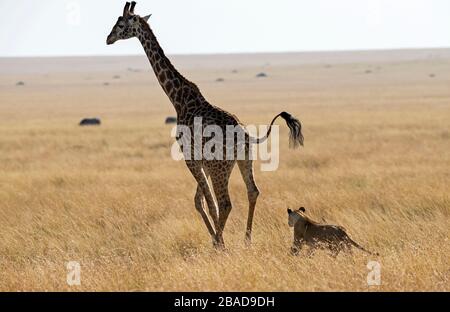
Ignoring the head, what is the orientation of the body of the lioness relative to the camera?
to the viewer's left

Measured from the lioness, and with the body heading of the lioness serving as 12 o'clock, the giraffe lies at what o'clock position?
The giraffe is roughly at 1 o'clock from the lioness.

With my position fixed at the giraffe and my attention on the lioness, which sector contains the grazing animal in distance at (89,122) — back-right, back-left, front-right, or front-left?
back-left

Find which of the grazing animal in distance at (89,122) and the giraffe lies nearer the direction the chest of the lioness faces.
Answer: the giraffe

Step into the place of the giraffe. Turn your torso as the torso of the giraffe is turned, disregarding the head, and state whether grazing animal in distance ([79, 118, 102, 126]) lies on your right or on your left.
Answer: on your right

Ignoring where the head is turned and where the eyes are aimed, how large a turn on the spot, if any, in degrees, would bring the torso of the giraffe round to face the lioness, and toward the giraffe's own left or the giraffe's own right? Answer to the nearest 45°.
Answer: approximately 135° to the giraffe's own left

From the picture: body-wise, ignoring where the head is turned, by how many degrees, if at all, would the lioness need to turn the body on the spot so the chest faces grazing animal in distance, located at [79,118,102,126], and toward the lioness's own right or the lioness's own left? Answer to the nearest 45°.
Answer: approximately 45° to the lioness's own right

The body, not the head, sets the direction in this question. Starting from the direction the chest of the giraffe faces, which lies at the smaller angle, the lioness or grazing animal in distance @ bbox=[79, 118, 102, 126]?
the grazing animal in distance

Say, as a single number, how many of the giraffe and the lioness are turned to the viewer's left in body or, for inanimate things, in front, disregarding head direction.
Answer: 2

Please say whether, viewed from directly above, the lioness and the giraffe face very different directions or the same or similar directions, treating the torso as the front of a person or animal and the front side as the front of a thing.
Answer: same or similar directions

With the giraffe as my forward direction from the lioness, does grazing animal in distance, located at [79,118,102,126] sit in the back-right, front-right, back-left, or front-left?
front-right

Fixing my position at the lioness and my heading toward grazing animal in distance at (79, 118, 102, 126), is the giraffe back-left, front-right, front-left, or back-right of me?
front-left

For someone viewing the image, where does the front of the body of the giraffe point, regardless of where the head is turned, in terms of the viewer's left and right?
facing to the left of the viewer
